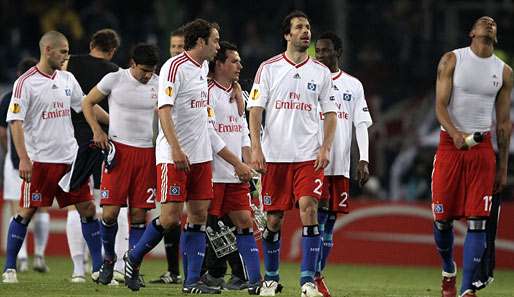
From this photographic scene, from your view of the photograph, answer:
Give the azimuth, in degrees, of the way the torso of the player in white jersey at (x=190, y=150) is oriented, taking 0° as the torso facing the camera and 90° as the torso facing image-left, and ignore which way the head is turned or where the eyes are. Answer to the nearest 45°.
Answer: approximately 315°

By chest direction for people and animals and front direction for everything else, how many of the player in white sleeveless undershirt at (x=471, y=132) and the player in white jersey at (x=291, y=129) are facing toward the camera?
2

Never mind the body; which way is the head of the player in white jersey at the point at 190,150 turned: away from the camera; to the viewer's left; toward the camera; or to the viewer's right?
to the viewer's right

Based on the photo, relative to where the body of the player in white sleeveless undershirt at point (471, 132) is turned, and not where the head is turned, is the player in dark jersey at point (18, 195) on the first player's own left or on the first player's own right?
on the first player's own right
